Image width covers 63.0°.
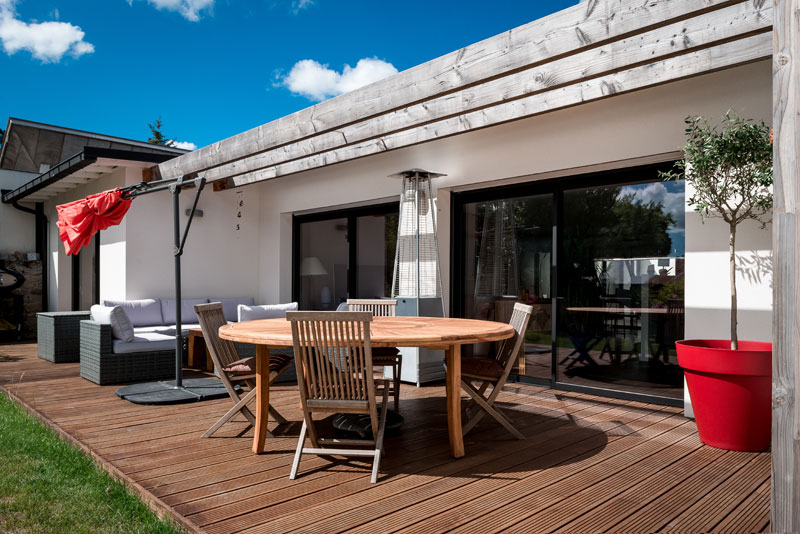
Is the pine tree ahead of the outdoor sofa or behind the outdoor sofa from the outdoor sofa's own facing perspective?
behind

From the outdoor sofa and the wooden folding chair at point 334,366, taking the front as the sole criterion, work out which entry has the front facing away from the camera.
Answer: the wooden folding chair

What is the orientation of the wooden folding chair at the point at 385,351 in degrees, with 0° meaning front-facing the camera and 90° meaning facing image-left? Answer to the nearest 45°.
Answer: approximately 0°

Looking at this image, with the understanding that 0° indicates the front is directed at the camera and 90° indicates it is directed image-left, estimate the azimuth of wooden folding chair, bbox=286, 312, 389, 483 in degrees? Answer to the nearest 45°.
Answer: approximately 180°

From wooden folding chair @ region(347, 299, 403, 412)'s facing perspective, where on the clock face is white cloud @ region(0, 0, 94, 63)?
The white cloud is roughly at 5 o'clock from the wooden folding chair.

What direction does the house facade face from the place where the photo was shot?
facing the viewer and to the left of the viewer

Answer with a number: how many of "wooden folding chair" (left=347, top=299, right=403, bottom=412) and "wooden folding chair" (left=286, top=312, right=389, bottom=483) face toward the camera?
1

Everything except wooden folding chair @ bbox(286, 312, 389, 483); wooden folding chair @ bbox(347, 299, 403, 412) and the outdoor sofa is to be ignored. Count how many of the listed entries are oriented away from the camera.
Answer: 1
